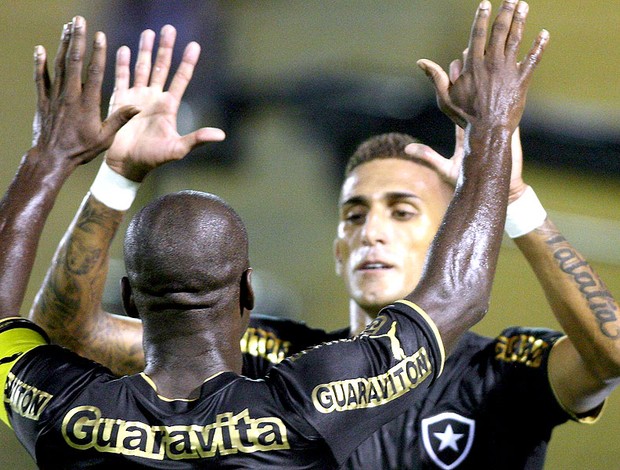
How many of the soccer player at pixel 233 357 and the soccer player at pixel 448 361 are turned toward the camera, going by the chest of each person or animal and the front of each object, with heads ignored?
1

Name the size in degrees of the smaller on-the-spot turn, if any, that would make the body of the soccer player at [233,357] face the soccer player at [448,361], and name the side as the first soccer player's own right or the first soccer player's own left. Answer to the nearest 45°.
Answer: approximately 45° to the first soccer player's own right

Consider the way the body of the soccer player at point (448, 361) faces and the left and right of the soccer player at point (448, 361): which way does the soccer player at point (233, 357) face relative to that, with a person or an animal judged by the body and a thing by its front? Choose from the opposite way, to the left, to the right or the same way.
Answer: the opposite way

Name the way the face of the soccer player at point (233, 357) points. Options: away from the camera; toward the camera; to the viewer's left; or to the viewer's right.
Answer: away from the camera

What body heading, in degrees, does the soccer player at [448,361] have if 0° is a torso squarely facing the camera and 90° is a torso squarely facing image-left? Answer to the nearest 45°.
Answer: approximately 0°

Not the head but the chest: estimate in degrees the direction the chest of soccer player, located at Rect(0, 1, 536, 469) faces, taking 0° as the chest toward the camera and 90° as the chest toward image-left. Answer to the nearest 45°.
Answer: approximately 180°

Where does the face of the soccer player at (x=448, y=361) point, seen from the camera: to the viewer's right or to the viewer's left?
to the viewer's left

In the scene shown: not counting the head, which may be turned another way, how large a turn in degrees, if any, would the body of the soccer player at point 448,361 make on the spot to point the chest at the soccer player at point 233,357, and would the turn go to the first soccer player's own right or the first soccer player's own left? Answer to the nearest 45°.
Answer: approximately 45° to the first soccer player's own right
